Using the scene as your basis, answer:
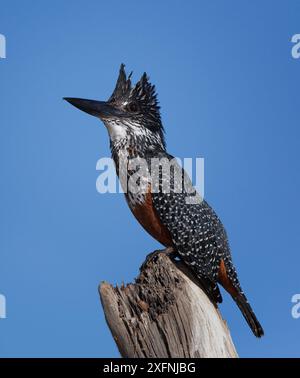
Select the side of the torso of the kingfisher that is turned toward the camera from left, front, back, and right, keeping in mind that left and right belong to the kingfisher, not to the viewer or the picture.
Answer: left
